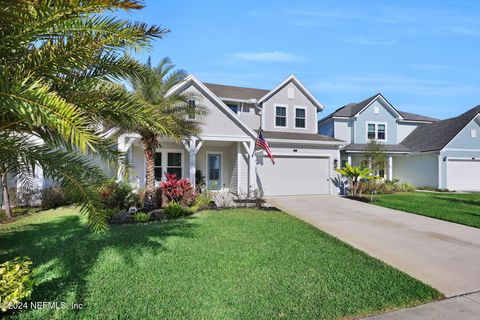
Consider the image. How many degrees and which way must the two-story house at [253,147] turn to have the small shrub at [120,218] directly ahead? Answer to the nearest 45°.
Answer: approximately 45° to its right

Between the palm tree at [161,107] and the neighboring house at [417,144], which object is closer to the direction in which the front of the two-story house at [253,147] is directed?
the palm tree

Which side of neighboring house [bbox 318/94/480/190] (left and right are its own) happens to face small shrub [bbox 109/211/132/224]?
right

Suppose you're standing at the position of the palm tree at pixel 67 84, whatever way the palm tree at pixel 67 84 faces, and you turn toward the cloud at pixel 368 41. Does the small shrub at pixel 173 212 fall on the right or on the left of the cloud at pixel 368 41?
left

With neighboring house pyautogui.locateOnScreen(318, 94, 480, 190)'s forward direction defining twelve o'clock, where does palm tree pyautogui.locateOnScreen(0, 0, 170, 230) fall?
The palm tree is roughly at 2 o'clock from the neighboring house.

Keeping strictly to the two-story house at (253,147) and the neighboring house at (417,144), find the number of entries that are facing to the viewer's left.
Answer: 0

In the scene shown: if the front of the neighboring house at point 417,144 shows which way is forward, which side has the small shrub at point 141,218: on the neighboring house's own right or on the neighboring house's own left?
on the neighboring house's own right

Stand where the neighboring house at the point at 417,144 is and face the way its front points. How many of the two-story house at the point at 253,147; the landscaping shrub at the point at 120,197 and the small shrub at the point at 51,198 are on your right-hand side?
3

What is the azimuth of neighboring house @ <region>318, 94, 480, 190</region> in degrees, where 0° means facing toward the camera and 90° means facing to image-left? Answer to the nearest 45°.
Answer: approximately 315°

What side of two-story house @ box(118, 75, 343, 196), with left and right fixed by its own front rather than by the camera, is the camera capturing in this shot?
front

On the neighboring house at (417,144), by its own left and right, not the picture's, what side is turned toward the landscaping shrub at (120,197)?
right

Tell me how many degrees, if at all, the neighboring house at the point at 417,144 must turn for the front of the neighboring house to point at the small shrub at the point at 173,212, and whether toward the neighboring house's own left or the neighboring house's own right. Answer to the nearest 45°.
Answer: approximately 90° to the neighboring house's own right

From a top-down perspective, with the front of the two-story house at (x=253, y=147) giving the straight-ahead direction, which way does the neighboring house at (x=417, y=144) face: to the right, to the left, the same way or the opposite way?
the same way

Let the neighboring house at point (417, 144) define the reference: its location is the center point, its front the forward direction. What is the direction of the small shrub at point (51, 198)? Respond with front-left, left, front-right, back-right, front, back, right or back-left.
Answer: right
